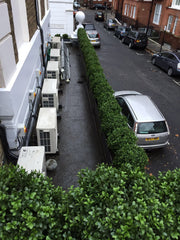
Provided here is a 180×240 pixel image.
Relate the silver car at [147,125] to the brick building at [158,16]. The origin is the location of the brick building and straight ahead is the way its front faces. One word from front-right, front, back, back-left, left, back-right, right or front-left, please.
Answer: front-left

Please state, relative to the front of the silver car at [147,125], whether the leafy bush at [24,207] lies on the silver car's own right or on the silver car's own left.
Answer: on the silver car's own left

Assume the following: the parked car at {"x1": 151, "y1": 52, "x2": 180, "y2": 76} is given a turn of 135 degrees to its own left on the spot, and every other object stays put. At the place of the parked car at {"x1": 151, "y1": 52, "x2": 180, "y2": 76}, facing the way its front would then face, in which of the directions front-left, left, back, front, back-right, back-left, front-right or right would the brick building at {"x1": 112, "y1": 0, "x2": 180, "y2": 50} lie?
back

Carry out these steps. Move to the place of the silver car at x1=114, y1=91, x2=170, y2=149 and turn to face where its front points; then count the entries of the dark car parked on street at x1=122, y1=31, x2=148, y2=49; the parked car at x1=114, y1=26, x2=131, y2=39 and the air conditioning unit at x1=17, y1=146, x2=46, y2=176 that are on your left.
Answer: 1

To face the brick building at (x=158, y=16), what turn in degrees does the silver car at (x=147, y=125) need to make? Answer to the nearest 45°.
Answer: approximately 45° to its right

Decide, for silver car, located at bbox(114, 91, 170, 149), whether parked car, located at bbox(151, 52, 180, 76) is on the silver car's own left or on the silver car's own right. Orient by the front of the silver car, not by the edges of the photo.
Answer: on the silver car's own right

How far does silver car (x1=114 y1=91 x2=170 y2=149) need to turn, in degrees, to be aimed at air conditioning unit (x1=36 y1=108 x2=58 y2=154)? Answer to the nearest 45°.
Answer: approximately 90° to its left

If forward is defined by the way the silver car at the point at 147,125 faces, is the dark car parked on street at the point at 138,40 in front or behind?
in front

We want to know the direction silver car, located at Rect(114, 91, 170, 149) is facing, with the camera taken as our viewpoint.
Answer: facing away from the viewer and to the left of the viewer

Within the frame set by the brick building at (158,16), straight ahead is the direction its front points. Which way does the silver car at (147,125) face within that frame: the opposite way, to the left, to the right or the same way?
to the right

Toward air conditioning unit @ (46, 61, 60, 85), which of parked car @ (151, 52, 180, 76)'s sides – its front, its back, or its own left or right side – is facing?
left

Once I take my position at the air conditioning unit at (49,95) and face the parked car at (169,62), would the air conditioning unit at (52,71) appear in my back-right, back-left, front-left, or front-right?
front-left

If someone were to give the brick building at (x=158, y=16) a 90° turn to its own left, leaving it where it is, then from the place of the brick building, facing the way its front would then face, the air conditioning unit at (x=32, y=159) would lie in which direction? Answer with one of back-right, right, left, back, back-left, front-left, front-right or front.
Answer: front-right

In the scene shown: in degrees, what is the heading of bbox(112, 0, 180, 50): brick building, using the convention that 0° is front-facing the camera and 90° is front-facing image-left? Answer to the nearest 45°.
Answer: approximately 45°
